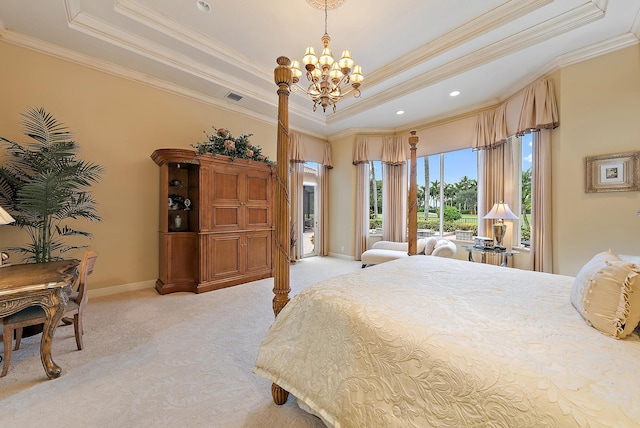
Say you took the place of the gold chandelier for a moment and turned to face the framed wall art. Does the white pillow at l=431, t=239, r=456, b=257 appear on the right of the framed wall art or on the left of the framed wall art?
left

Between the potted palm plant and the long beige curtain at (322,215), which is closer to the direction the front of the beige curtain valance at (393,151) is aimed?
the potted palm plant

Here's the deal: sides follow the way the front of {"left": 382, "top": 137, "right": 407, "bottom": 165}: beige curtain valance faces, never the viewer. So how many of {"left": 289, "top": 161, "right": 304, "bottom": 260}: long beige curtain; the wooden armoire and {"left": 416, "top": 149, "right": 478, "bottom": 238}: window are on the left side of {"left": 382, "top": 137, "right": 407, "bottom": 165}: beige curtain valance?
1

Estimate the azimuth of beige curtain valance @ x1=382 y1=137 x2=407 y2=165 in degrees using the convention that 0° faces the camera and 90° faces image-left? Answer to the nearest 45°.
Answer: approximately 0°

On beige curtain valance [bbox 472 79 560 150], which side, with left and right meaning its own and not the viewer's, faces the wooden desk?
front

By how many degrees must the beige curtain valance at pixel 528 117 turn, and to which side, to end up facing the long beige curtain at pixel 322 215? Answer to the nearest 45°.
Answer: approximately 45° to its right

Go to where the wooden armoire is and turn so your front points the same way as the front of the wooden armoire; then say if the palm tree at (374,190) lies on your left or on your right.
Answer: on your left

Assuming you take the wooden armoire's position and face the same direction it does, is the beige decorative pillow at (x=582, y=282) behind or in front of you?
in front

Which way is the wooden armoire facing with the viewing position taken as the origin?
facing the viewer and to the right of the viewer

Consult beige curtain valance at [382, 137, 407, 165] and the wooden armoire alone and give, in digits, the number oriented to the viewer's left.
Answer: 0

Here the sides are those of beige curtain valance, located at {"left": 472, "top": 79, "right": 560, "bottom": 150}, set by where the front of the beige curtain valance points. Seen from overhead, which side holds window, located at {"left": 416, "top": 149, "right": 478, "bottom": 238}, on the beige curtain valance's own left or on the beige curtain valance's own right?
on the beige curtain valance's own right

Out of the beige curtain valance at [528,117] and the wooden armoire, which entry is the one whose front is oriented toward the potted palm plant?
the beige curtain valance

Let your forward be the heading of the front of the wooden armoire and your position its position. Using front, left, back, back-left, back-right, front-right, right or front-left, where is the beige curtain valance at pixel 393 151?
front-left
